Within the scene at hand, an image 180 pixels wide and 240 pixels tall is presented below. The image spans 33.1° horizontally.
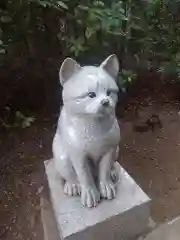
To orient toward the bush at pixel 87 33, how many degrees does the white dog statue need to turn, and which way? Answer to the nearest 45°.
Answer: approximately 135° to its left

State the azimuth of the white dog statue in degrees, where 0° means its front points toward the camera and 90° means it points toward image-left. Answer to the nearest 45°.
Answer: approximately 315°
